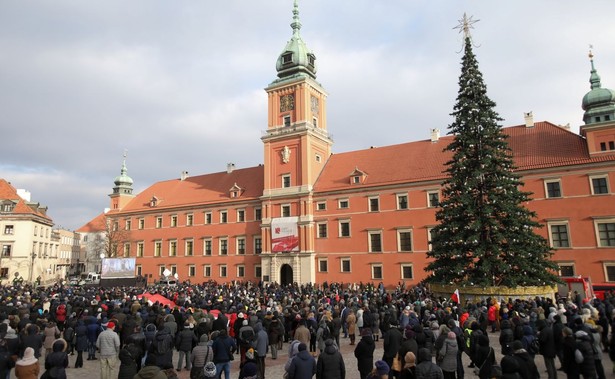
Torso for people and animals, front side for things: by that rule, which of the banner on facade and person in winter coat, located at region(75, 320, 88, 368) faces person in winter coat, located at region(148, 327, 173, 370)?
the banner on facade

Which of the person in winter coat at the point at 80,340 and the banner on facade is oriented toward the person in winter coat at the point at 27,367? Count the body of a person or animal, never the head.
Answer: the banner on facade

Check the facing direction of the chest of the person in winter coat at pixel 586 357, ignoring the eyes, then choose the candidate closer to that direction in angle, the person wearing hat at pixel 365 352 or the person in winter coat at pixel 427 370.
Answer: the person wearing hat

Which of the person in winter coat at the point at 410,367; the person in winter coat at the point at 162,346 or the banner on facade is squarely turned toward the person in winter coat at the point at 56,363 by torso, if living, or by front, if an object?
the banner on facade

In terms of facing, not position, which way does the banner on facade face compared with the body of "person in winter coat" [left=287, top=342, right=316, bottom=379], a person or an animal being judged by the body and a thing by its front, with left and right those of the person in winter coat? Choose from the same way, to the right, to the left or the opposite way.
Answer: the opposite way

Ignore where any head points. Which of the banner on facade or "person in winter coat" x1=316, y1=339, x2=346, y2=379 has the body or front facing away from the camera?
the person in winter coat

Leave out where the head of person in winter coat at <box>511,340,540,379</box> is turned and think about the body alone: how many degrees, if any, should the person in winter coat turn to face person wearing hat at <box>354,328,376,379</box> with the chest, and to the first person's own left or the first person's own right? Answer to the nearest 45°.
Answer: approximately 45° to the first person's own left

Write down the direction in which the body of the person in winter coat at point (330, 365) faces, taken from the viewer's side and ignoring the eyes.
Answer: away from the camera

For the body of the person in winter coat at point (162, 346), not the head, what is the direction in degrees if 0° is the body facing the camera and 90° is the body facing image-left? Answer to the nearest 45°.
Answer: approximately 180°

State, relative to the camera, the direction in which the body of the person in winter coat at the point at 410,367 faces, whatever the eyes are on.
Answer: away from the camera

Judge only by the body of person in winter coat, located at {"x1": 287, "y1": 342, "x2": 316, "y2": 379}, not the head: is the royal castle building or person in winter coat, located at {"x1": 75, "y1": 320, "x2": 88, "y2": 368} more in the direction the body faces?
the royal castle building

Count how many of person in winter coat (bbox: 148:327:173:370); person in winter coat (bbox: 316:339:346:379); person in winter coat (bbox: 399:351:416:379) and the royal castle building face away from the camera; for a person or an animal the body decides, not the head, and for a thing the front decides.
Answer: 3

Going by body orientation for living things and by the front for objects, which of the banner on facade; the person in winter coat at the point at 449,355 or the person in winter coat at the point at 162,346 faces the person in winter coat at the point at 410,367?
the banner on facade

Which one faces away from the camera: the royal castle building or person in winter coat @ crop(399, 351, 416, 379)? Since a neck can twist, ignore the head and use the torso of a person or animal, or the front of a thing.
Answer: the person in winter coat

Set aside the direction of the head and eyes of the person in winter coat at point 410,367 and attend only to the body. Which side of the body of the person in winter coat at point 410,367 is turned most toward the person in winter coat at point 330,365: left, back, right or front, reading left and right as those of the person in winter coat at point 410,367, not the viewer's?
left
